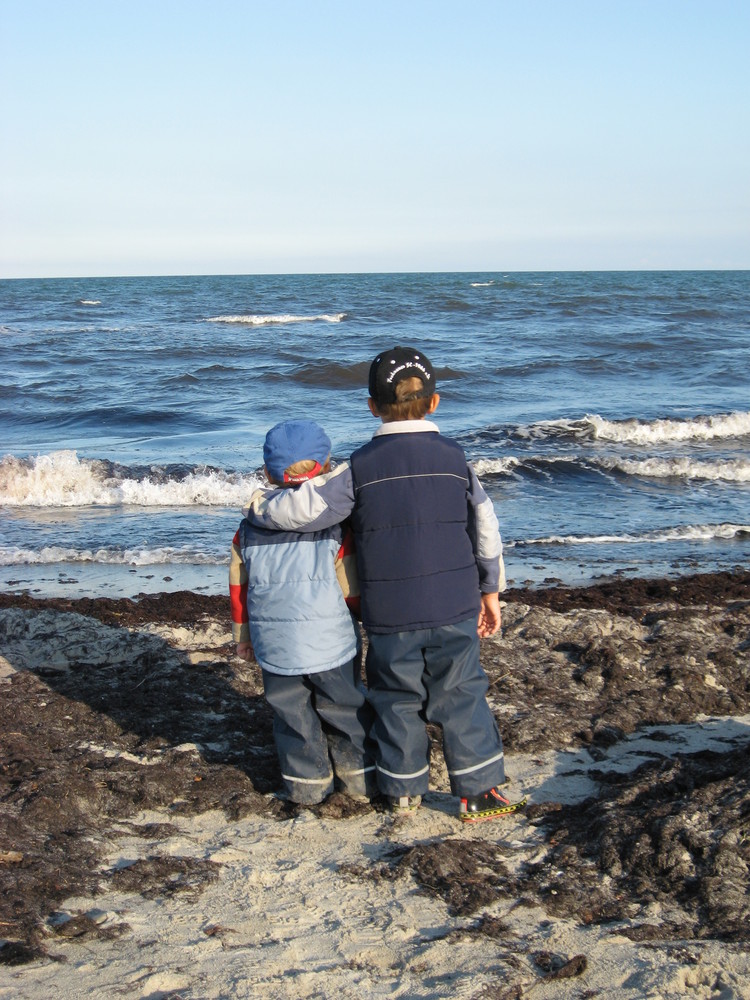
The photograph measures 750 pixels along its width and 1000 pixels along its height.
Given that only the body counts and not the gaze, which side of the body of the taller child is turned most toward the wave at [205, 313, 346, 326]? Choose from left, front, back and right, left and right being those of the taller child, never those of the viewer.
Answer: front

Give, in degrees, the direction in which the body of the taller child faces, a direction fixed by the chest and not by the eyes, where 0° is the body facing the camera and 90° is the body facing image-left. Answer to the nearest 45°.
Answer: approximately 180°

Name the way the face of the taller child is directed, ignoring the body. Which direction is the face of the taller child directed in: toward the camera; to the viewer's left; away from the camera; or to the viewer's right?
away from the camera

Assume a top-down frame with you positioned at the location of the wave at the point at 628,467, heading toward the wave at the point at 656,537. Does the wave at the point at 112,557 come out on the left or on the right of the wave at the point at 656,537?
right

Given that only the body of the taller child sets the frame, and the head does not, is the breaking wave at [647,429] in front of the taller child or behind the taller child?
in front

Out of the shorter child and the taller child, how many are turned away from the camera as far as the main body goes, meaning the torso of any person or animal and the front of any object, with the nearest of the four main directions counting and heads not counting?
2

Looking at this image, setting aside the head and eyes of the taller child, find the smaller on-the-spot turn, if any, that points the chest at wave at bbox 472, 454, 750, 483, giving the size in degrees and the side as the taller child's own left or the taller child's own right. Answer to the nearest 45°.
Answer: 0° — they already face it

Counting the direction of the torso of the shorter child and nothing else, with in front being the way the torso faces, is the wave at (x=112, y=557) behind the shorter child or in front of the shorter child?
in front

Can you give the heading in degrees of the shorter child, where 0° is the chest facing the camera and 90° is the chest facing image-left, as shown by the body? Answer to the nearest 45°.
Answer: approximately 180°

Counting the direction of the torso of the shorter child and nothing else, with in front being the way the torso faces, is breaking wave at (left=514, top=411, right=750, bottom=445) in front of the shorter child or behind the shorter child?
in front
